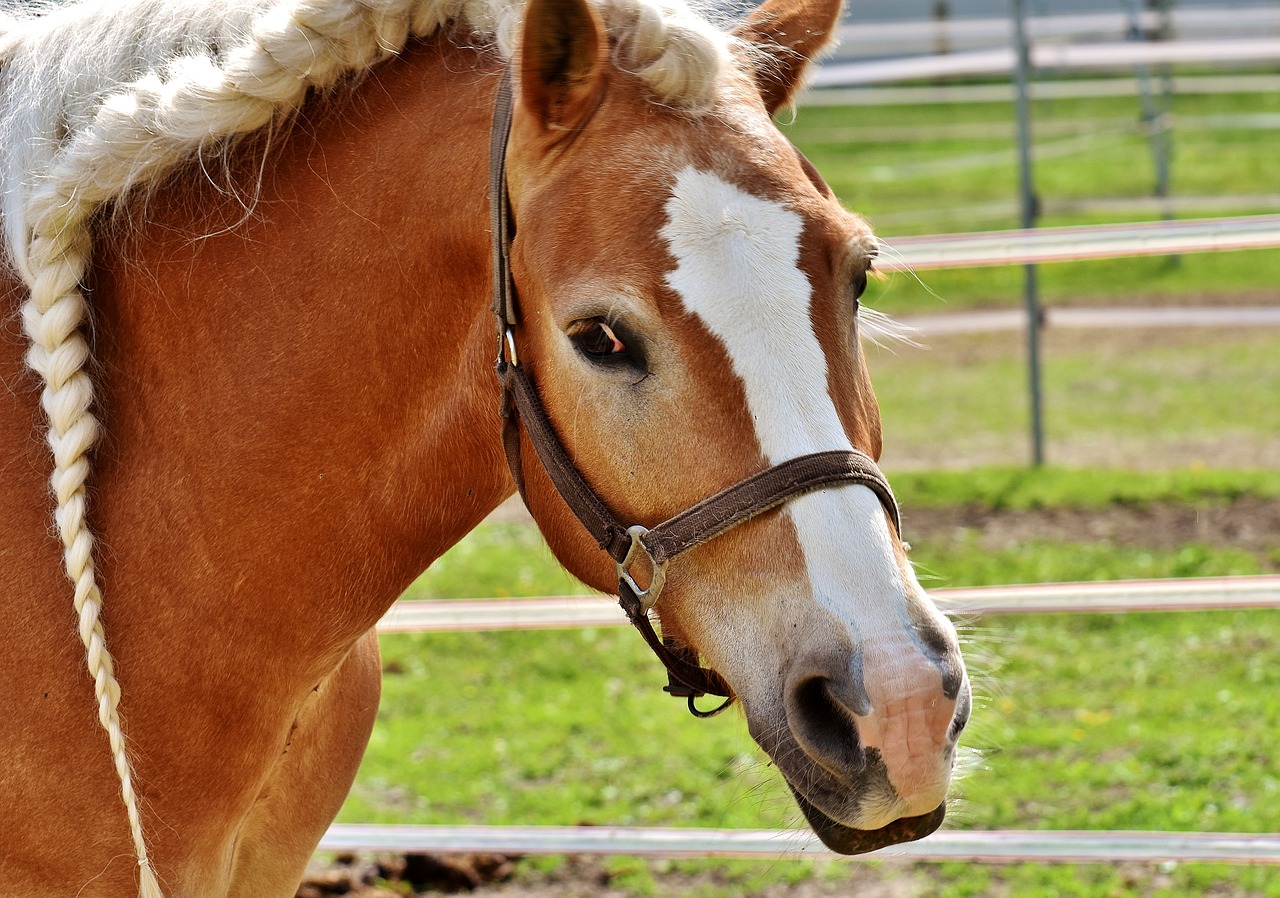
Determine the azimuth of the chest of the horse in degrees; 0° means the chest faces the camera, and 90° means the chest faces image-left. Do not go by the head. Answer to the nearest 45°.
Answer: approximately 315°
